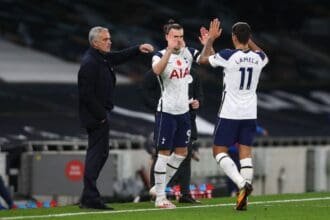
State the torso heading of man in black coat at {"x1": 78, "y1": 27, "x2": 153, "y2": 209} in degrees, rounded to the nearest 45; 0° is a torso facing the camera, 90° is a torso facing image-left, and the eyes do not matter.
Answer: approximately 270°

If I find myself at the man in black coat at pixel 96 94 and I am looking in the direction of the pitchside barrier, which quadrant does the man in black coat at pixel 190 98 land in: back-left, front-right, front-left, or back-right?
front-right

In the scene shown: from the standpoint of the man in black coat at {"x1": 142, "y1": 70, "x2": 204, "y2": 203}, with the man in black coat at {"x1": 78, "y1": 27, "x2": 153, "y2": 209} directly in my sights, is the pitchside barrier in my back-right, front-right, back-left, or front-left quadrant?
back-right

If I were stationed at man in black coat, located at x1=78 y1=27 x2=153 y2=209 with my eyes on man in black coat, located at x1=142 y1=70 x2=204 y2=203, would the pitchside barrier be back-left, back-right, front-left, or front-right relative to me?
front-left

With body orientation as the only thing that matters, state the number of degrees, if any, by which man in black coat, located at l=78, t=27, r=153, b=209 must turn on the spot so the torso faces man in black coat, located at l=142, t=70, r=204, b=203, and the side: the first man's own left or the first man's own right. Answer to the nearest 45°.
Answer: approximately 45° to the first man's own left

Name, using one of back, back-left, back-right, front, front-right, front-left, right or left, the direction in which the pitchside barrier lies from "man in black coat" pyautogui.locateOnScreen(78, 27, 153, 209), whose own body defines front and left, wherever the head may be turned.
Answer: left
